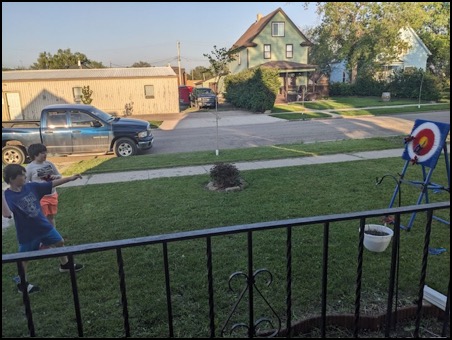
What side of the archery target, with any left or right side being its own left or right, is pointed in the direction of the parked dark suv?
right

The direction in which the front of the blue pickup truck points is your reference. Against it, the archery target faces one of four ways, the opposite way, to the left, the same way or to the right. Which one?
the opposite way

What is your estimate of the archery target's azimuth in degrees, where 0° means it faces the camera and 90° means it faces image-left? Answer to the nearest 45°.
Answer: approximately 45°

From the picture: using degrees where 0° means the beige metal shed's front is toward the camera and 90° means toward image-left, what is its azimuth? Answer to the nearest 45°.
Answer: approximately 0°

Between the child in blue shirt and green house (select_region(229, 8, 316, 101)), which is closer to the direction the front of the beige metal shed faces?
the child in blue shirt

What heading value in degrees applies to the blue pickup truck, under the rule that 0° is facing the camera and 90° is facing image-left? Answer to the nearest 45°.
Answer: approximately 270°

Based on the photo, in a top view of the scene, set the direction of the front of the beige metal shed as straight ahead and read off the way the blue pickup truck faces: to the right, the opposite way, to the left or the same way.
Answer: to the left

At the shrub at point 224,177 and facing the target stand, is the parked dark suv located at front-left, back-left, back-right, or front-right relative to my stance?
back-left

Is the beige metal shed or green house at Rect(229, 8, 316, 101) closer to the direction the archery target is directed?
the beige metal shed

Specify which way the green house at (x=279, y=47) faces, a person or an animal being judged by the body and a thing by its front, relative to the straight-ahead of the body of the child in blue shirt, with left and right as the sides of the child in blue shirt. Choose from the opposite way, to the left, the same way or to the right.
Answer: to the right

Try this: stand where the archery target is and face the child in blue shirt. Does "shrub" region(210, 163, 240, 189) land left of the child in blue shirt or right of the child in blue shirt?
right

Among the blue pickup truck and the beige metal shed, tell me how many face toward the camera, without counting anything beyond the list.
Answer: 1

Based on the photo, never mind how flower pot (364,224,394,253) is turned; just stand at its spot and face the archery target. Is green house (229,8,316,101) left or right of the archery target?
left

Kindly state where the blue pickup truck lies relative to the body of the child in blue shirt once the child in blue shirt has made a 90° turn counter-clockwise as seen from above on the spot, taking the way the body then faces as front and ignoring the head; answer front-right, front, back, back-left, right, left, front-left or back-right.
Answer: front-left
